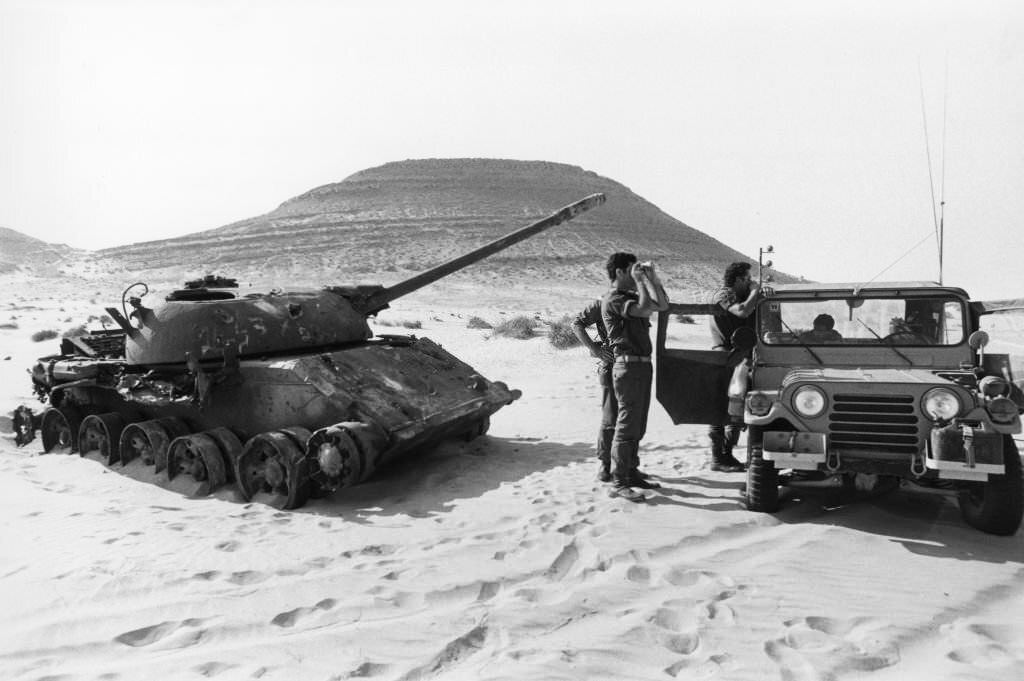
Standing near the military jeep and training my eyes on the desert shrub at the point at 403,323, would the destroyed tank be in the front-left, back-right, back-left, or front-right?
front-left

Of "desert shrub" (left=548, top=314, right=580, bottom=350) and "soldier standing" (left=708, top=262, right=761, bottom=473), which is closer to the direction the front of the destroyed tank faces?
the soldier standing

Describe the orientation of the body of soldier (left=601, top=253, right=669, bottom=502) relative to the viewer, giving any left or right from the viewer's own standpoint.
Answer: facing to the right of the viewer

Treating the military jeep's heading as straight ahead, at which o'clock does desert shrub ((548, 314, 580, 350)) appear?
The desert shrub is roughly at 5 o'clock from the military jeep.

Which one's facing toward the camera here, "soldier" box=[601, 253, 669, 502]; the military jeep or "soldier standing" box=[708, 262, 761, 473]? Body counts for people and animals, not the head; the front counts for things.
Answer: the military jeep

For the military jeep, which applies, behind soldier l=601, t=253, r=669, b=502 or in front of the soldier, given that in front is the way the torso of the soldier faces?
in front

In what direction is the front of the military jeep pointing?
toward the camera

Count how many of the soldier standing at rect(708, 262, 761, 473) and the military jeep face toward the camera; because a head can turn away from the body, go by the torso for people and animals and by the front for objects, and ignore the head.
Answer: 1

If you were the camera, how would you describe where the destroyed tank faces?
facing the viewer and to the right of the viewer

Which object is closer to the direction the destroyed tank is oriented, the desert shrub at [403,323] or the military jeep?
the military jeep

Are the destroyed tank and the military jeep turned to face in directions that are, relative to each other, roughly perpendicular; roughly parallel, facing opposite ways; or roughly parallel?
roughly perpendicular
